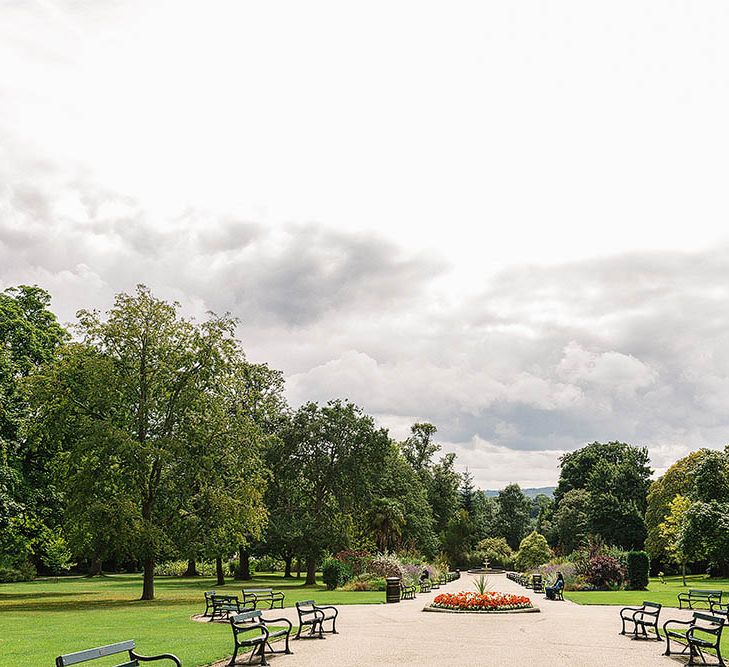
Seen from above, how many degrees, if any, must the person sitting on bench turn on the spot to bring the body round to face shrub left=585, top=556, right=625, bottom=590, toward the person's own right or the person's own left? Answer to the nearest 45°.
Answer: approximately 135° to the person's own right

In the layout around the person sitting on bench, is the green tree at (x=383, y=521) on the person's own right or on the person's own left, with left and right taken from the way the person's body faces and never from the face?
on the person's own right

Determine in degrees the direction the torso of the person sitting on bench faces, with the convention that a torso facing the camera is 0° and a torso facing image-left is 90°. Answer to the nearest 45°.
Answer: approximately 45°

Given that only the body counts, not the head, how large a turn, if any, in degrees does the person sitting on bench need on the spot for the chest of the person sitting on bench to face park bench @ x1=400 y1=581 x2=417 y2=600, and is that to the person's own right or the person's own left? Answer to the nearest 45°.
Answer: approximately 45° to the person's own right

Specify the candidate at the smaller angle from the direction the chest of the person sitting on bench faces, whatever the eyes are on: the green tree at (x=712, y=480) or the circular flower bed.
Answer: the circular flower bed

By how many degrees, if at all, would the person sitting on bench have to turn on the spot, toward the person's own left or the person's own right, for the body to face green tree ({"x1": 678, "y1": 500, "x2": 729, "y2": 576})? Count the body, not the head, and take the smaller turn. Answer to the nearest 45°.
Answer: approximately 180°

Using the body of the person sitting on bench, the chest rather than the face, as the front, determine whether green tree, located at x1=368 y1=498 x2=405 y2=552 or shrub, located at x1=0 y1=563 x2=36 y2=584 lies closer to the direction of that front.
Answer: the shrub

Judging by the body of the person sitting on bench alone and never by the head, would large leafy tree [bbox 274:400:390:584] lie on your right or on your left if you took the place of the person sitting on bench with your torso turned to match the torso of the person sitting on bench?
on your right

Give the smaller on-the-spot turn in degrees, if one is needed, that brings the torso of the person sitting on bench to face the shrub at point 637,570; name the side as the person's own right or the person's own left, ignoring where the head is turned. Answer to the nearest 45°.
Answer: approximately 180°
